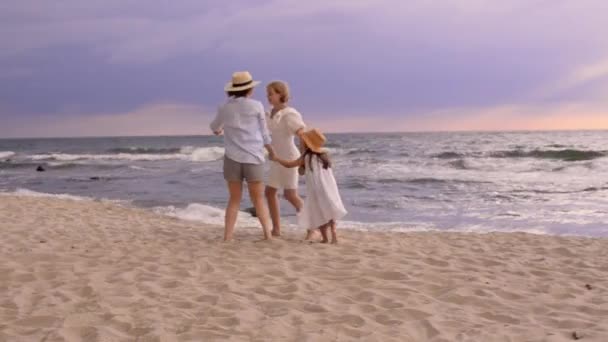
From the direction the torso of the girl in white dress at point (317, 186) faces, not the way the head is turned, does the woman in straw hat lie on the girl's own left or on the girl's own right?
on the girl's own left

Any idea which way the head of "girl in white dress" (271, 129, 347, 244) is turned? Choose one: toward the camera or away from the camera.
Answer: away from the camera

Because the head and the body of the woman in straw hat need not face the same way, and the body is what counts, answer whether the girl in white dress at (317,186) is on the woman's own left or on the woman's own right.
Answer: on the woman's own right

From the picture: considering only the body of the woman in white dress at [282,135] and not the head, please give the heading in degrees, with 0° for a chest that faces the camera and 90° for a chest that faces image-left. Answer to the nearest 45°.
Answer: approximately 45°

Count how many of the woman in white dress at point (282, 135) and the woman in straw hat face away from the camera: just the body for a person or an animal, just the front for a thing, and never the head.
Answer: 1

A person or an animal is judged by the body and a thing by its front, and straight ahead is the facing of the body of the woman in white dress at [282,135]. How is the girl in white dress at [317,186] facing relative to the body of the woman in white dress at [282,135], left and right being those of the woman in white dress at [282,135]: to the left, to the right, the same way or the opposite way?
to the right

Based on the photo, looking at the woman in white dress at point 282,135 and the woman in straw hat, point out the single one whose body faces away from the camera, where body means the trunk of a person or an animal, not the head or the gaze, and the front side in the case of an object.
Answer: the woman in straw hat

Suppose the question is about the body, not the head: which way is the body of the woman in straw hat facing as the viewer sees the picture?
away from the camera
